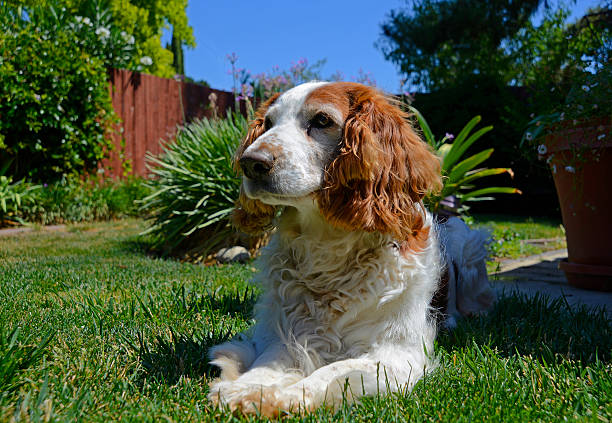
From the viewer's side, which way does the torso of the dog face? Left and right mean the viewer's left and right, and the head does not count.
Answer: facing the viewer and to the left of the viewer

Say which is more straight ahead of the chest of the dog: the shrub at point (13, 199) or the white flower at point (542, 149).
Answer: the shrub

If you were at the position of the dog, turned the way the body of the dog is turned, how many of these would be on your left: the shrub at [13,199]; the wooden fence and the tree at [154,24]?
0

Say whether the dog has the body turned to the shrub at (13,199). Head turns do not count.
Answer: no

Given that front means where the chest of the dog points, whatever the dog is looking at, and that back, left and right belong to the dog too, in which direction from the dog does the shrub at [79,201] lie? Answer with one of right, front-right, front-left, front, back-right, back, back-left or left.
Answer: right

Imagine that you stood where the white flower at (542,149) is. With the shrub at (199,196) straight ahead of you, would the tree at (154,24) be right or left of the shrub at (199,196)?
right

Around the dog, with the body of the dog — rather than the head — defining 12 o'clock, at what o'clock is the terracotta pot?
The terracotta pot is roughly at 6 o'clock from the dog.

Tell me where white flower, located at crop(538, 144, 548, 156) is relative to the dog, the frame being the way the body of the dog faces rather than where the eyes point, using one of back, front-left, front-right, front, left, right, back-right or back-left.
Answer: back

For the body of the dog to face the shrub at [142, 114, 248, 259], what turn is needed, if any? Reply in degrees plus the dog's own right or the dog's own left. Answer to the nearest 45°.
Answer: approximately 90° to the dog's own right

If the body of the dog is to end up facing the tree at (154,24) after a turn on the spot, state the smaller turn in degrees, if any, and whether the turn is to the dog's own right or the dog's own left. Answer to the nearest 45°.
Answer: approximately 90° to the dog's own right

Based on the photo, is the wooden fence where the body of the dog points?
no

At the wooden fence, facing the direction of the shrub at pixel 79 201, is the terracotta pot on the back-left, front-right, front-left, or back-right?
front-left
